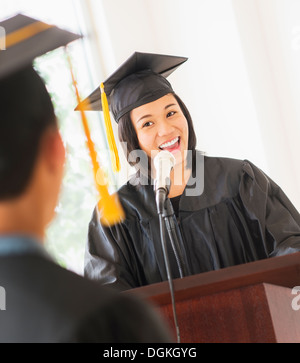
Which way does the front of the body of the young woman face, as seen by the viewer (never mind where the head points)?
toward the camera

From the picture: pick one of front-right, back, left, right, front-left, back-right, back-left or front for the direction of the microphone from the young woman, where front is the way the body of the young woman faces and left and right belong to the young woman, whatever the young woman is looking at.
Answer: front

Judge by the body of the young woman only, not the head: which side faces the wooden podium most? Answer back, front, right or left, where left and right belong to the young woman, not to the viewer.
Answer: front
